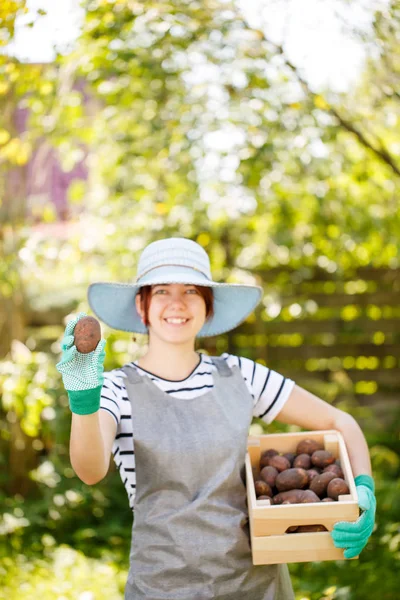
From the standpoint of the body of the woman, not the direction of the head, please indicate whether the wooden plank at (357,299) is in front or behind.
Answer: behind

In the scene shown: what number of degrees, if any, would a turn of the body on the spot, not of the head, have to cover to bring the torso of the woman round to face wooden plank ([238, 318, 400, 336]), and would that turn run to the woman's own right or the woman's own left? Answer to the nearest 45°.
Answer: approximately 180°

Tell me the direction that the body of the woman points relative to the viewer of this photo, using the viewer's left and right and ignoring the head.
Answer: facing the viewer

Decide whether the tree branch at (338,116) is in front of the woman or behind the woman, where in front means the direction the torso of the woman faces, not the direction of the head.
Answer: behind

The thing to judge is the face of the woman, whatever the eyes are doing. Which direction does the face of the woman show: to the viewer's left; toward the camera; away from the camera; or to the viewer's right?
toward the camera

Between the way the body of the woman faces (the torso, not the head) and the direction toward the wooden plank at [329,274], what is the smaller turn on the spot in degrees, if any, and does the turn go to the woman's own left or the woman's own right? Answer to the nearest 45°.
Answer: approximately 180°
